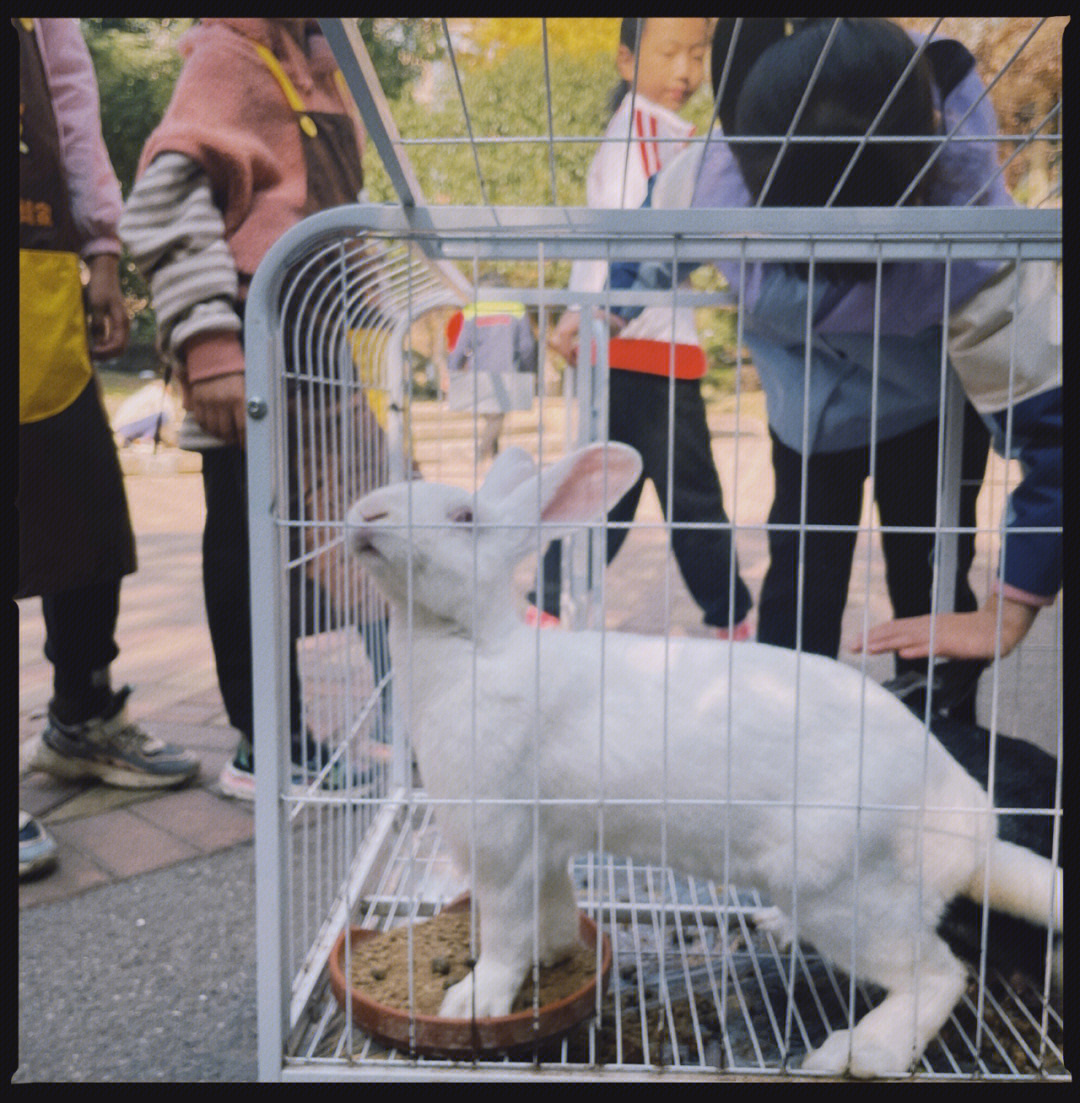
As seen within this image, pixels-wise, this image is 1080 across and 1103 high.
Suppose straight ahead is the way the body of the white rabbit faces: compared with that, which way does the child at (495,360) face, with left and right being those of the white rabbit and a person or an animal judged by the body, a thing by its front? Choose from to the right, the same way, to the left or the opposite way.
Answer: to the right

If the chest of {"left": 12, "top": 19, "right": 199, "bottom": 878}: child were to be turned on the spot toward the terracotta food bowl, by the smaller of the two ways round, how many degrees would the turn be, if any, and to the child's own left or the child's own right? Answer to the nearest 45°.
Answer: approximately 45° to the child's own right

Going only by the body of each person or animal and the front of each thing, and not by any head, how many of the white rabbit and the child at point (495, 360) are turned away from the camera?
1

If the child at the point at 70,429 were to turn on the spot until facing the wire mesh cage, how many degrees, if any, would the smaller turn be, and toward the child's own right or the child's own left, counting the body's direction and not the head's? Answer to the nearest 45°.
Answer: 0° — they already face it

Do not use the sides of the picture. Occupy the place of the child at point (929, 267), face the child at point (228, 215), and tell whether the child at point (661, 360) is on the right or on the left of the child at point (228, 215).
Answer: right

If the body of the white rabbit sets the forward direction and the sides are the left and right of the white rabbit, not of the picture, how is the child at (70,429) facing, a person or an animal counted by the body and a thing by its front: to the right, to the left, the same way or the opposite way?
the opposite way

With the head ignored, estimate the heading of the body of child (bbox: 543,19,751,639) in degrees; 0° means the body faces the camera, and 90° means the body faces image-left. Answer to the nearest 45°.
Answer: approximately 315°

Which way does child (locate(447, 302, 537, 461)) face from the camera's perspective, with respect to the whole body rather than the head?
away from the camera

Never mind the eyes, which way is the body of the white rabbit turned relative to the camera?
to the viewer's left
